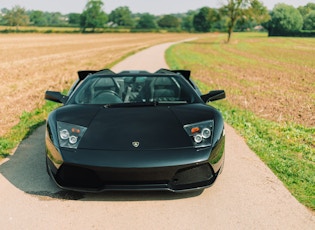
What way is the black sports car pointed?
toward the camera
